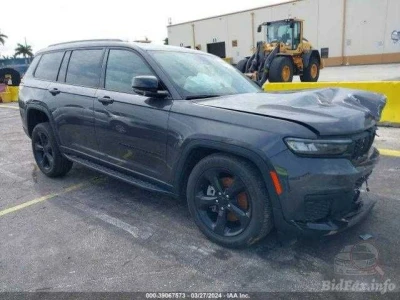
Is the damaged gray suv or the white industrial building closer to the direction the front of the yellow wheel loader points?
the damaged gray suv

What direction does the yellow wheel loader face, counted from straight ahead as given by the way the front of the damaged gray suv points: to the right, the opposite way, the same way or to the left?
to the right

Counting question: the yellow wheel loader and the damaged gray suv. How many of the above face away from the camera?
0

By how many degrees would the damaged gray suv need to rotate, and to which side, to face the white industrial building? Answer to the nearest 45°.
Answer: approximately 90° to its left

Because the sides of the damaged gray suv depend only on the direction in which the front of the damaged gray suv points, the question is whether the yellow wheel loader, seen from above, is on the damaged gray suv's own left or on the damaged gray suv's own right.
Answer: on the damaged gray suv's own left

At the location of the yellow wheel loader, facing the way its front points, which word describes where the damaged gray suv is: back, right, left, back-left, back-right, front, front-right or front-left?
front-left

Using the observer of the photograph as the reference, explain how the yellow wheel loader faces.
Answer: facing the viewer and to the left of the viewer
